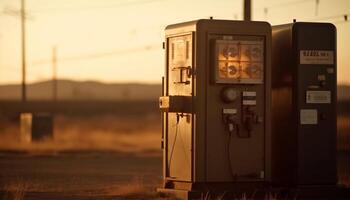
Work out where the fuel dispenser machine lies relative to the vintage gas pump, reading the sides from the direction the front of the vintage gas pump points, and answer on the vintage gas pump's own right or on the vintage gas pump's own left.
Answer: on the vintage gas pump's own left

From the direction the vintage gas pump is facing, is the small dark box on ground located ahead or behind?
behind

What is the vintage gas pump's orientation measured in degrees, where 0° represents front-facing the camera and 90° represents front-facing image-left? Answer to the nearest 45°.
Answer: approximately 315°

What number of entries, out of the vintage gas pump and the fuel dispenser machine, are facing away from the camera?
0

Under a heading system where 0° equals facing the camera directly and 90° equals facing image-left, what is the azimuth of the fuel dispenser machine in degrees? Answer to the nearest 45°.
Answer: approximately 315°

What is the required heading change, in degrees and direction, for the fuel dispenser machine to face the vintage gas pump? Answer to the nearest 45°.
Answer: approximately 90° to its right
